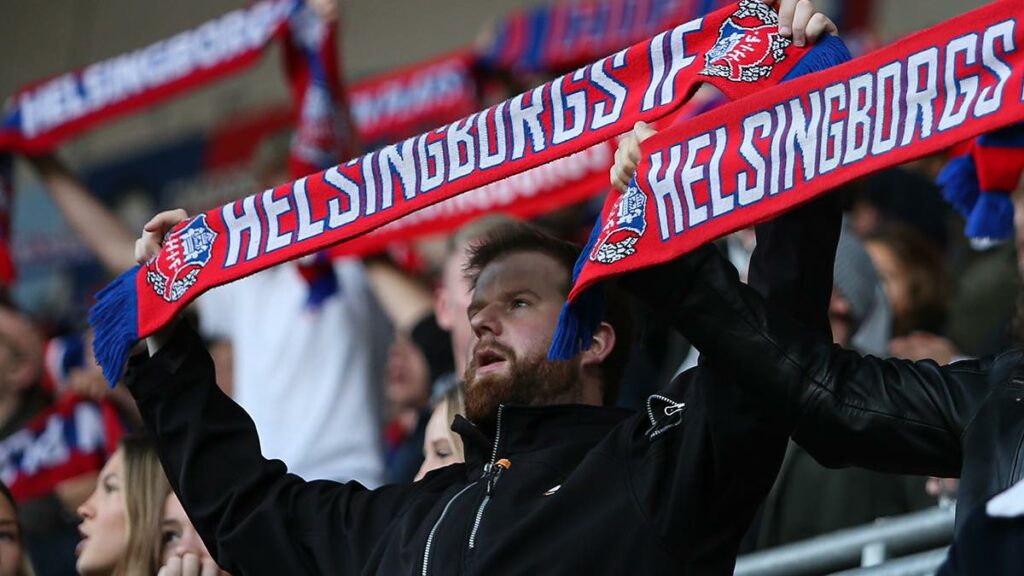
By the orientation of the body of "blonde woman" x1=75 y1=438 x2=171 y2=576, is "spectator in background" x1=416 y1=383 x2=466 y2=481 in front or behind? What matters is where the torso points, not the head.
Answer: behind

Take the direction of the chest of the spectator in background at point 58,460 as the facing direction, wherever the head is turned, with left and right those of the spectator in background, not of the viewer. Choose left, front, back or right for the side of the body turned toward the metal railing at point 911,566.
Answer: left

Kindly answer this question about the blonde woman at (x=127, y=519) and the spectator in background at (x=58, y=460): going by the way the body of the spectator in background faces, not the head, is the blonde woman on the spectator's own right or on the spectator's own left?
on the spectator's own left

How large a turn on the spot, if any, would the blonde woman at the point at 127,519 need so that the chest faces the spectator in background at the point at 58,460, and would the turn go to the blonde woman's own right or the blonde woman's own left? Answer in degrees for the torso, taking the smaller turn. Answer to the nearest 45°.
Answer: approximately 90° to the blonde woman's own right

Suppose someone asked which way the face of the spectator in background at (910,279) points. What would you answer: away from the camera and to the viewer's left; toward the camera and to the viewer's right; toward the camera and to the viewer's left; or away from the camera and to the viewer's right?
toward the camera and to the viewer's left
